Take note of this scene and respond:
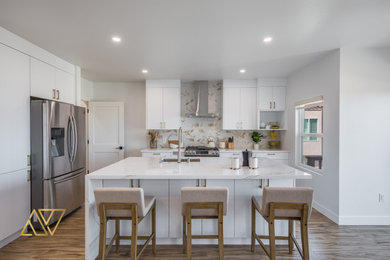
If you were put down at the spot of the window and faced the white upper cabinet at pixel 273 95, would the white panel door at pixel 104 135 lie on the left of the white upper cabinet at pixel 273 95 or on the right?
left

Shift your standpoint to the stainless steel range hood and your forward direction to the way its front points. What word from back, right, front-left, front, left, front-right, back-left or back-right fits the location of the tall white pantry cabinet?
front-right

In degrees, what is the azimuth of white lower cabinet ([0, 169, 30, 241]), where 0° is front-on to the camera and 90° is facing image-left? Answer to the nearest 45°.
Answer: approximately 315°

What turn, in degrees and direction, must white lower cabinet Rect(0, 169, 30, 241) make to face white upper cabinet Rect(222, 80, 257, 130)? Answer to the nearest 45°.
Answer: approximately 45° to its left

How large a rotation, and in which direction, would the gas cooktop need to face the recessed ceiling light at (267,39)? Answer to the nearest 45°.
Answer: approximately 45° to its left

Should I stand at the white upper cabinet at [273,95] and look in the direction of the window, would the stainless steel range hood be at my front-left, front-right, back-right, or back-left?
back-right

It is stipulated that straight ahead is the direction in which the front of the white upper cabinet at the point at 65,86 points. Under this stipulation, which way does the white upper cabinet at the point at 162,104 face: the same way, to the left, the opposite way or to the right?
to the right

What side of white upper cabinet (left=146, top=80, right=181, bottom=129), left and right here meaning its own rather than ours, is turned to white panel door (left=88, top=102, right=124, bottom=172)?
right

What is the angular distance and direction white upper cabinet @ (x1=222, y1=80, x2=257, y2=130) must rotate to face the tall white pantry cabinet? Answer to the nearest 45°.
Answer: approximately 45° to its right

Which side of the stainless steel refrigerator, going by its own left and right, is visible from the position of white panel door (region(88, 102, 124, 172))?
left
